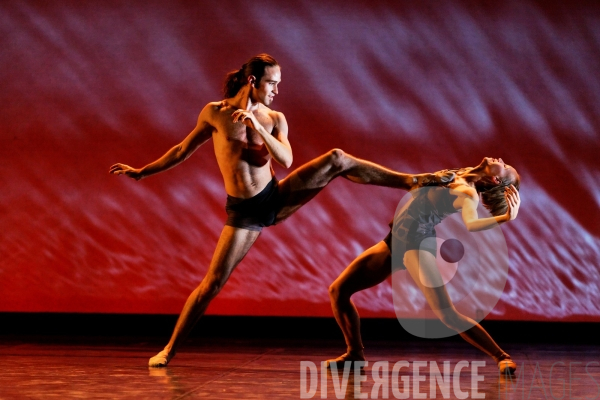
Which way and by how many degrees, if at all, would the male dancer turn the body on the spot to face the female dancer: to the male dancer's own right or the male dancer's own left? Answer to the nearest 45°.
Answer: approximately 45° to the male dancer's own left
